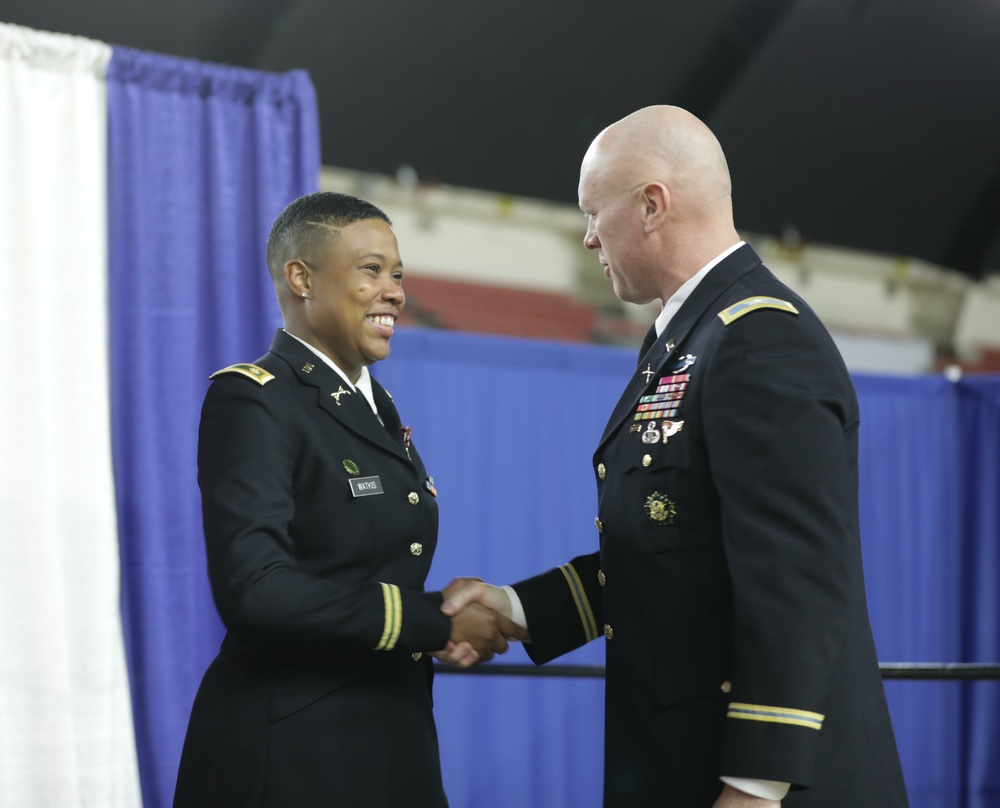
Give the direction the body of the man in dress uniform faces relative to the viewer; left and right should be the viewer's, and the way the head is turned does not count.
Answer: facing to the left of the viewer

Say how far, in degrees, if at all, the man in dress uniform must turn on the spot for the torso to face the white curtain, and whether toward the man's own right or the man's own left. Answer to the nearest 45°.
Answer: approximately 45° to the man's own right
